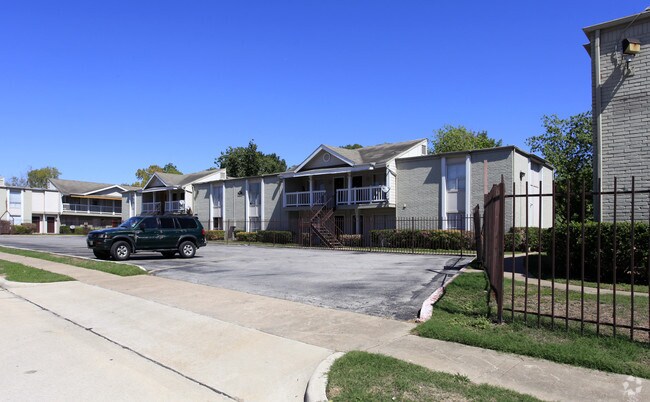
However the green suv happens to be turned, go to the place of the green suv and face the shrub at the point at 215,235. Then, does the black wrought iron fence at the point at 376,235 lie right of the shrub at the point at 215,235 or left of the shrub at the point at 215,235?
right

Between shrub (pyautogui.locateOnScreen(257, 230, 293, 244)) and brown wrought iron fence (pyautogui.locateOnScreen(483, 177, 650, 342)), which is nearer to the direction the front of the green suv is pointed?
the brown wrought iron fence

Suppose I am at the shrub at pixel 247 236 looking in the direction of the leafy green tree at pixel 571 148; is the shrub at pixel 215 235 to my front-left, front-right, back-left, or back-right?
back-left
